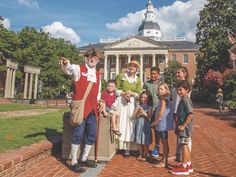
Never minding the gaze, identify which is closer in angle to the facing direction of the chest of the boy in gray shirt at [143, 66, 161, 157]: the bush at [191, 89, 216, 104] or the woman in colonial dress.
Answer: the woman in colonial dress

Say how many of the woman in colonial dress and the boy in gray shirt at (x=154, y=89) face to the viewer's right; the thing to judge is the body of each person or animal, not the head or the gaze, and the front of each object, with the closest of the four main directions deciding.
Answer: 0

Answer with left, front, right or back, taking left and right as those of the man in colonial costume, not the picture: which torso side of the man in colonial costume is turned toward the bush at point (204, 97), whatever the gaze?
left

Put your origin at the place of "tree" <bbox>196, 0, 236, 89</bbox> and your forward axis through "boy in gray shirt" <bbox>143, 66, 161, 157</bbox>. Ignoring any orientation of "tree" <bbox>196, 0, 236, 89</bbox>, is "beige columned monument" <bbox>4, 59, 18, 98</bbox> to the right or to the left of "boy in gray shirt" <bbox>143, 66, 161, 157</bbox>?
right

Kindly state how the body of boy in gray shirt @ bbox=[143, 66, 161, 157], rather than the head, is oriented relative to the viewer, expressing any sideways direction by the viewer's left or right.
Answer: facing the viewer and to the left of the viewer

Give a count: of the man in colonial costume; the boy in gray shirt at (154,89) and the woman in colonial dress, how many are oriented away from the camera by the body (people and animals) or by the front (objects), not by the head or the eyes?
0

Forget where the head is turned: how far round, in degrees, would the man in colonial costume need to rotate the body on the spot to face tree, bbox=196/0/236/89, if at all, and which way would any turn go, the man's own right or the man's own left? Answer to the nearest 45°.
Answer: approximately 90° to the man's own left

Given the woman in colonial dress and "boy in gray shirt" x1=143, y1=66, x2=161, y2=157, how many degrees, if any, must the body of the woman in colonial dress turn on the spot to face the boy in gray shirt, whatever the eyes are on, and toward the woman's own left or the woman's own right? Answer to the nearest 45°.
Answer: approximately 90° to the woman's own left

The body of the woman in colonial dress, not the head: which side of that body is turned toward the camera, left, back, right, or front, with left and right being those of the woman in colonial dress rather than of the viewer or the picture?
front

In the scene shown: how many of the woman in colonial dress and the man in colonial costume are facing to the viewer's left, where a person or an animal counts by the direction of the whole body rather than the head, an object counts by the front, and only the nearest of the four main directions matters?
0
